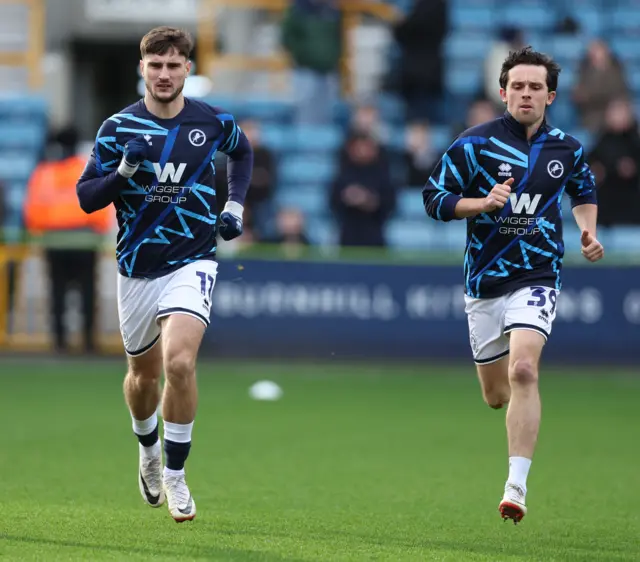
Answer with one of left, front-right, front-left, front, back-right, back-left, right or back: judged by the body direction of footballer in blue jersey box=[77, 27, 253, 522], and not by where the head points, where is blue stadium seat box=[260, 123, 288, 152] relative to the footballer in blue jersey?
back

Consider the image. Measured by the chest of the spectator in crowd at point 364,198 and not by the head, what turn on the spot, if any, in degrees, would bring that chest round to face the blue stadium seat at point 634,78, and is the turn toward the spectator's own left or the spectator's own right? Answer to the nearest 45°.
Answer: approximately 135° to the spectator's own left

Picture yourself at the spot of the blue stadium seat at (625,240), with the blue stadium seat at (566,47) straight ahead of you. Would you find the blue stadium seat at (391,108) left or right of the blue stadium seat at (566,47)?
left

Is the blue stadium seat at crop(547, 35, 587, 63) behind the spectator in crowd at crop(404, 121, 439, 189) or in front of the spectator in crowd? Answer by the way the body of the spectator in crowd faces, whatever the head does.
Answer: behind

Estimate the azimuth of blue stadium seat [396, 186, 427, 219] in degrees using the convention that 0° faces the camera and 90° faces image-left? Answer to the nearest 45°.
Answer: approximately 0°

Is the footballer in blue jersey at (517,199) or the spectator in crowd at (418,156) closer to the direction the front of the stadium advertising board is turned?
the footballer in blue jersey

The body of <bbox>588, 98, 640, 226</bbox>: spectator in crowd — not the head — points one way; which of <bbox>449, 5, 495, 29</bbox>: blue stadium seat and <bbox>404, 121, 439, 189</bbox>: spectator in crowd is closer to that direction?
the spectator in crowd
